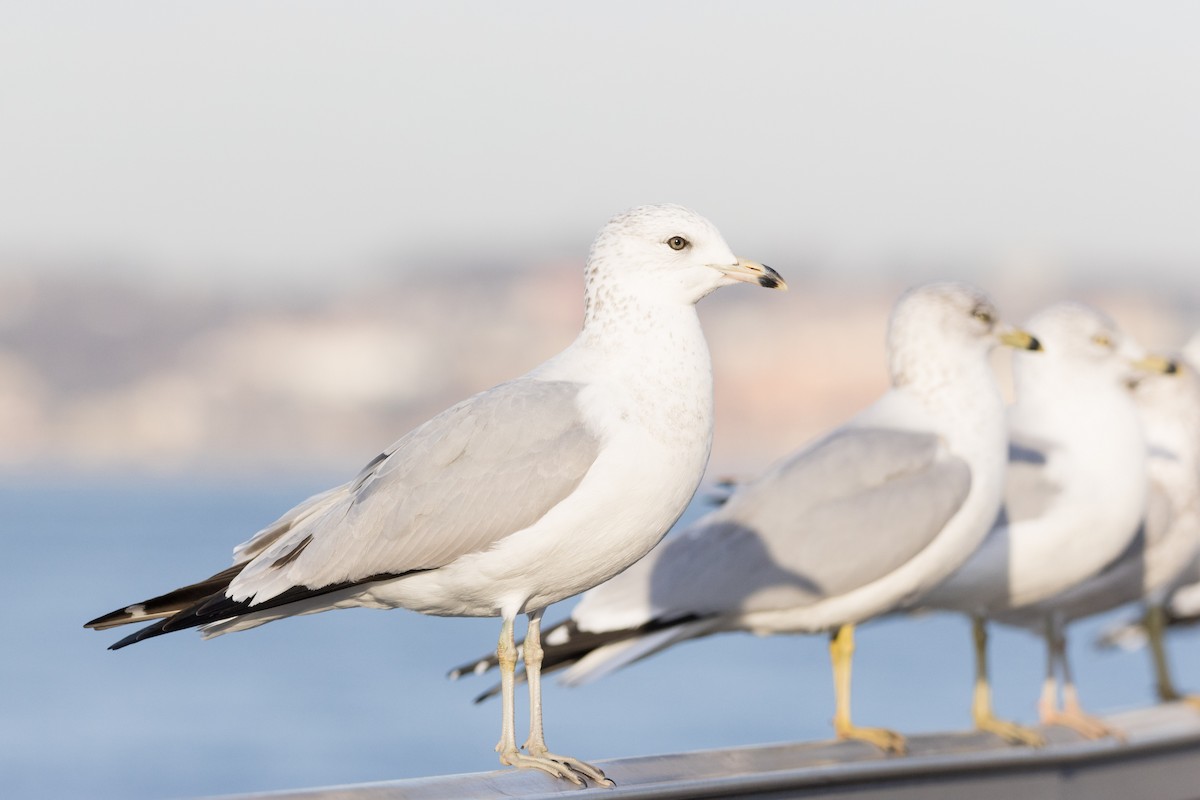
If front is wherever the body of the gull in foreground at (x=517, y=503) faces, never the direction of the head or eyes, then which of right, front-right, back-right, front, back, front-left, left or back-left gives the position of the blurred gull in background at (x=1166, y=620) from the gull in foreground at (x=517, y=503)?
front-left

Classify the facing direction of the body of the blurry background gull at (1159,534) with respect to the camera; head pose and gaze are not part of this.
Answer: to the viewer's right

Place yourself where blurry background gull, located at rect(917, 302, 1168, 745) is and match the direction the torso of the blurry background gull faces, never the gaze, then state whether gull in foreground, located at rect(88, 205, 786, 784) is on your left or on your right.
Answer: on your right

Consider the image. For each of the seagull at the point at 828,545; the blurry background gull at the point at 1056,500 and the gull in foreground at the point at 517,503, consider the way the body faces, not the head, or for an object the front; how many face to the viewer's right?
3

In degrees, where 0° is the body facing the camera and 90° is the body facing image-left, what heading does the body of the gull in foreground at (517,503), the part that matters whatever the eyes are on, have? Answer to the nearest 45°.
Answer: approximately 270°

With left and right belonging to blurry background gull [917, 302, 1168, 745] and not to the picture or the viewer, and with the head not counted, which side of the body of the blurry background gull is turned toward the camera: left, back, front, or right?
right

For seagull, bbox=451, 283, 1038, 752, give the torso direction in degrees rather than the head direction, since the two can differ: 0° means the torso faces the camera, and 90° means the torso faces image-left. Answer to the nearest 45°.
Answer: approximately 270°
